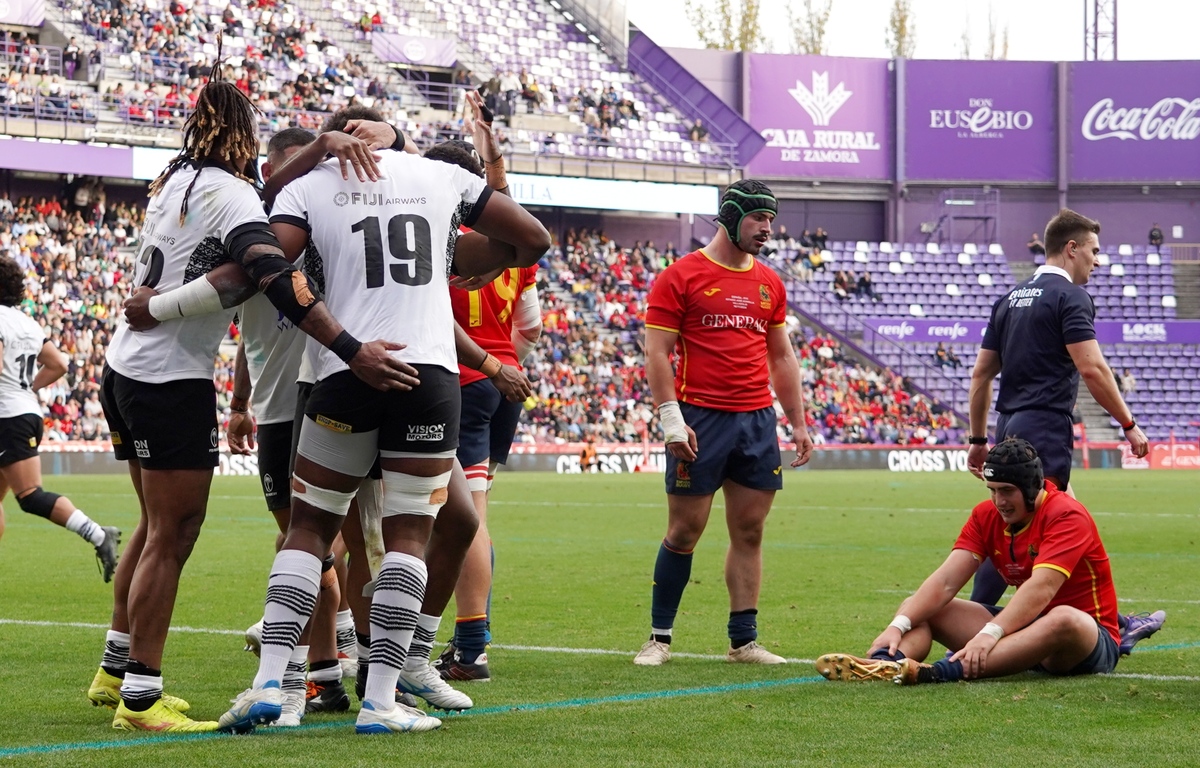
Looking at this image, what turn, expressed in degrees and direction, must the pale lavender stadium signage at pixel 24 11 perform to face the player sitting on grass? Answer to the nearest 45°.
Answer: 0° — it already faces them

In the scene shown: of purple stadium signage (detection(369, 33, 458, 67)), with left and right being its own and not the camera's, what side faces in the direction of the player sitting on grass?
front

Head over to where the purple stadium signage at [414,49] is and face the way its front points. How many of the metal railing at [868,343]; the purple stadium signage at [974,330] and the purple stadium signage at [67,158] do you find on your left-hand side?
2

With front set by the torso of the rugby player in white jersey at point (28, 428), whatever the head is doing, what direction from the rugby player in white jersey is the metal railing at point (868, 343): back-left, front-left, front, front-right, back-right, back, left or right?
right

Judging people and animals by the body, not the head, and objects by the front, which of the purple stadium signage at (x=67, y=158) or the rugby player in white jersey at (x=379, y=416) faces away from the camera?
the rugby player in white jersey

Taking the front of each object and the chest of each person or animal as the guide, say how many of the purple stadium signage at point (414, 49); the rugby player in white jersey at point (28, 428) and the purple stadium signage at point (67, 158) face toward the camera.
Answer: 2

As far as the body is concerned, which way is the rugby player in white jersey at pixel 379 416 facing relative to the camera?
away from the camera

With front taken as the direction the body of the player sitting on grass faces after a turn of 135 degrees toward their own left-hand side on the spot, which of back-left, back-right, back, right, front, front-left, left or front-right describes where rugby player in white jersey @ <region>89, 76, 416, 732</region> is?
back-right

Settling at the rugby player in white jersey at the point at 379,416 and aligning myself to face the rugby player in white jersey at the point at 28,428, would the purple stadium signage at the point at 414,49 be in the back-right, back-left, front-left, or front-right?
front-right

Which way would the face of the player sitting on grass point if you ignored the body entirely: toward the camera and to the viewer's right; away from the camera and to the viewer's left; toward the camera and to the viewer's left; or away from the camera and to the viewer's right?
toward the camera and to the viewer's left

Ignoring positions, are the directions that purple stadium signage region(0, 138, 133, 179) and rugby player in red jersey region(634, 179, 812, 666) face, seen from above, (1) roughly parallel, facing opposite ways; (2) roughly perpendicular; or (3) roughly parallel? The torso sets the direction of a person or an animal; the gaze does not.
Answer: roughly parallel

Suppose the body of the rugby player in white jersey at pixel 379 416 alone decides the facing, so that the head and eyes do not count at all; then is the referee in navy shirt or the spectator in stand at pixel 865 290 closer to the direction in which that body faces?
the spectator in stand

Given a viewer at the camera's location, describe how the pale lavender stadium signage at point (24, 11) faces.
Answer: facing the viewer

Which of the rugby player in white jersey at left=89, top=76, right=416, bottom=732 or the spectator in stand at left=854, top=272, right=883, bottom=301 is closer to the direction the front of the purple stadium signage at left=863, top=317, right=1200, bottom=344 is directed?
the rugby player in white jersey

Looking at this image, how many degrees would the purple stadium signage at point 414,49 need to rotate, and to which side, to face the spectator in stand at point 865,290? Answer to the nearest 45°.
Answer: approximately 90° to its left

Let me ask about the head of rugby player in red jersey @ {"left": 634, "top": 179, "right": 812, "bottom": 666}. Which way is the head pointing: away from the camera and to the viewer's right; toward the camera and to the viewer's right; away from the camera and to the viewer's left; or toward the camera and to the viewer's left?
toward the camera and to the viewer's right

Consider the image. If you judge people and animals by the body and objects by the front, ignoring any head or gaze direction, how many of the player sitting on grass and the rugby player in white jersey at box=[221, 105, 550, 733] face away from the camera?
1
